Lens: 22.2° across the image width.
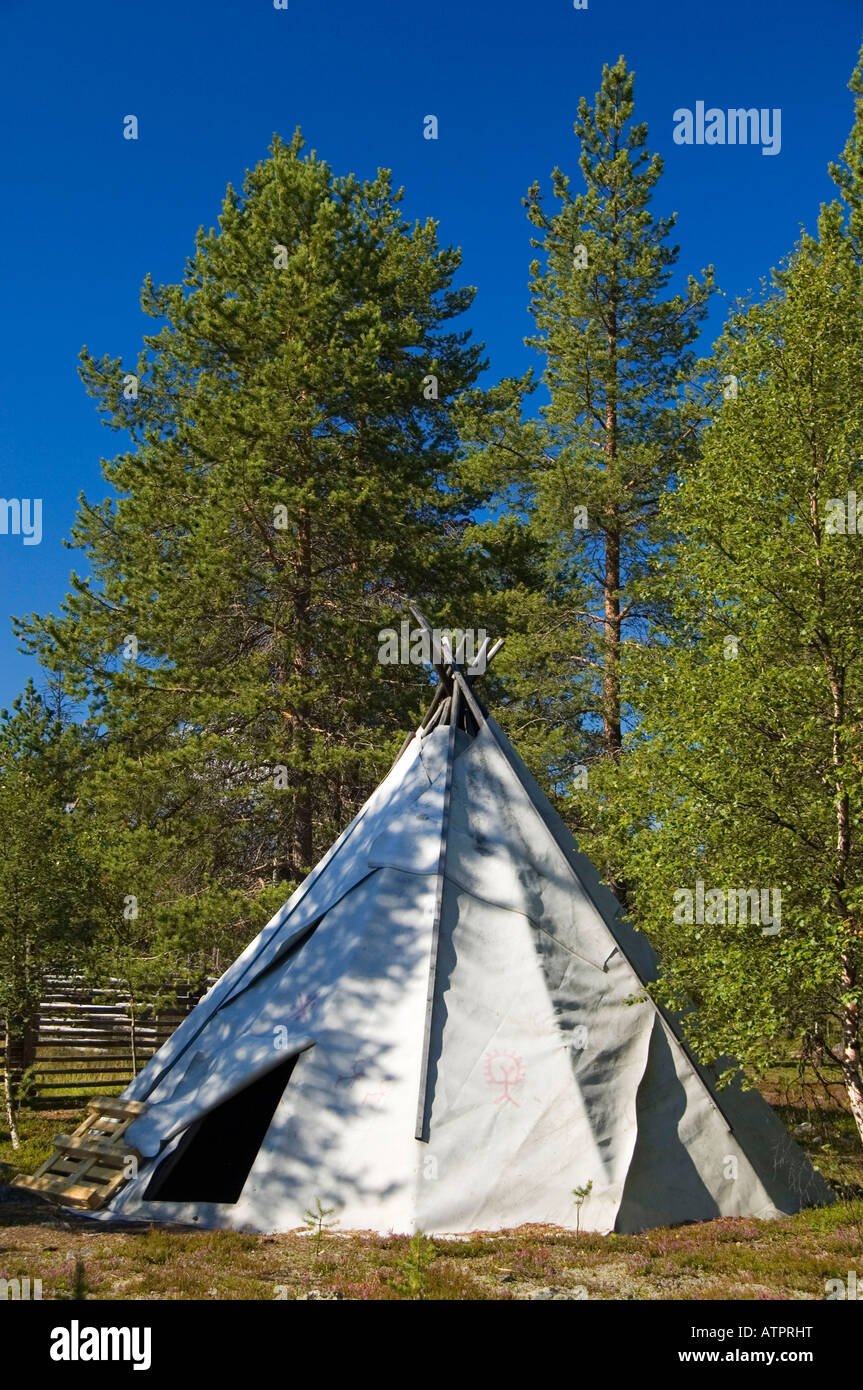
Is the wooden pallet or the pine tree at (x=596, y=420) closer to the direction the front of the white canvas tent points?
the wooden pallet

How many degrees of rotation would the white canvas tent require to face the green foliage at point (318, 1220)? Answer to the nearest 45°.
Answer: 0° — it already faces it

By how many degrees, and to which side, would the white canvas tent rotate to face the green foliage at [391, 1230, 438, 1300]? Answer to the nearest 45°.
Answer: approximately 45° to its left

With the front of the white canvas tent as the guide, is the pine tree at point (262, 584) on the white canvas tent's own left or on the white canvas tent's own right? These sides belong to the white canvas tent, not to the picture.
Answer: on the white canvas tent's own right

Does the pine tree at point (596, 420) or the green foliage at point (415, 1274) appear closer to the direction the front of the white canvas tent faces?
the green foliage

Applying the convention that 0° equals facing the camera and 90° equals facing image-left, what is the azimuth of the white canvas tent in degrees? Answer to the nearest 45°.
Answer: approximately 45°

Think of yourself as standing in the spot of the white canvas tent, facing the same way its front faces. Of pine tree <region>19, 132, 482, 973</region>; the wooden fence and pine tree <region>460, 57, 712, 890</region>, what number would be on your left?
0

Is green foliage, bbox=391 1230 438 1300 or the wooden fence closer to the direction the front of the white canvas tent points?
the green foliage

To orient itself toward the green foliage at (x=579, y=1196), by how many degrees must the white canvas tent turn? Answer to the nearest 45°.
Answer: approximately 90° to its left

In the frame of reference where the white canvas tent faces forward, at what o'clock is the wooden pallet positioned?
The wooden pallet is roughly at 2 o'clock from the white canvas tent.

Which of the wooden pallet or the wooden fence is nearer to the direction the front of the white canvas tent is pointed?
the wooden pallet

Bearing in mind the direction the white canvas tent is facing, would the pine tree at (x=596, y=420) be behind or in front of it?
behind
